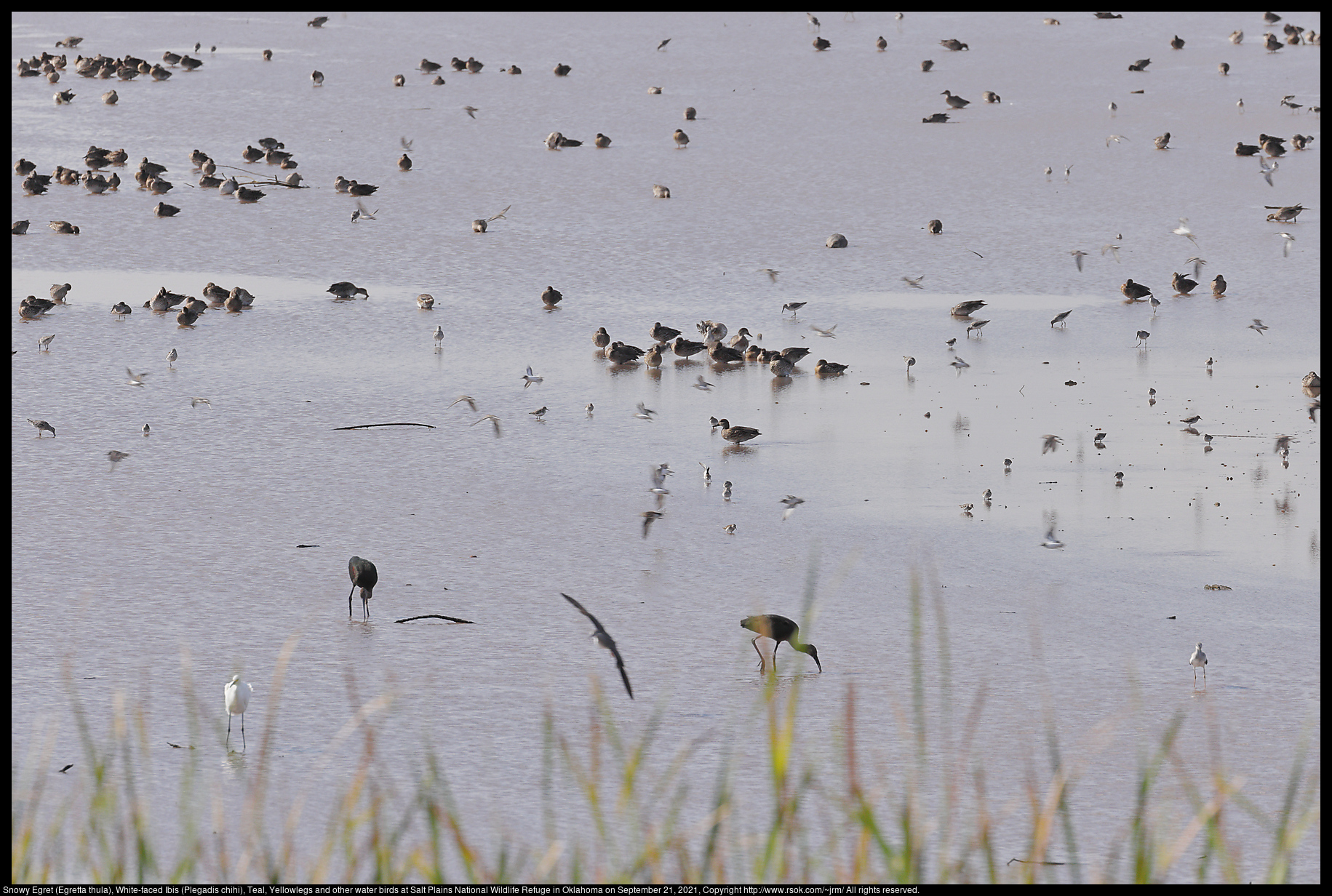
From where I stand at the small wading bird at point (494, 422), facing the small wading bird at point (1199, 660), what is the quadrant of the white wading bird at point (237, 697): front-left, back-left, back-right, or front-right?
front-right

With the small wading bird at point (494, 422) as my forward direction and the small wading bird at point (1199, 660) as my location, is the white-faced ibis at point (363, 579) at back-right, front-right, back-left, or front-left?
front-left

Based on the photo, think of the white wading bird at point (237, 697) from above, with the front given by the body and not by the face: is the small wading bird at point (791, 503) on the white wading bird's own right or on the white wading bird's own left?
on the white wading bird's own left

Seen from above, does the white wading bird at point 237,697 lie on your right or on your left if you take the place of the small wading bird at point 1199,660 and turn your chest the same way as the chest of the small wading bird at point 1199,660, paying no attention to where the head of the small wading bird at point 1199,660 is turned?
on your right

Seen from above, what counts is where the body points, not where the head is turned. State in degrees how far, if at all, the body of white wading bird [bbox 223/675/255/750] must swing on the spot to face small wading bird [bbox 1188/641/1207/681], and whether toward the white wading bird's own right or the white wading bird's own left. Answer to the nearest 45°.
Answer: approximately 90° to the white wading bird's own left

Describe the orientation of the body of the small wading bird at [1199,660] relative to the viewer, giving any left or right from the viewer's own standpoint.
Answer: facing the viewer

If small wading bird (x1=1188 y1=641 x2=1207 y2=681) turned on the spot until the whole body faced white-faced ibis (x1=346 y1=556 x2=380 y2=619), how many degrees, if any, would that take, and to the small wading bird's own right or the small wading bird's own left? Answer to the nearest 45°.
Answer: approximately 90° to the small wading bird's own right

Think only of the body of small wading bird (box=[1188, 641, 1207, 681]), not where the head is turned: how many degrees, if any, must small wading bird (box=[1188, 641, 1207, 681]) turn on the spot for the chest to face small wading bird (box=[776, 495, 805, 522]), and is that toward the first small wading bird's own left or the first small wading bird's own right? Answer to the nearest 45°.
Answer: approximately 135° to the first small wading bird's own right

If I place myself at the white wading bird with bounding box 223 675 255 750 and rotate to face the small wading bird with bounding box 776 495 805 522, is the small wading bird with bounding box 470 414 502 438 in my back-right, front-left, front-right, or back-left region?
front-left
